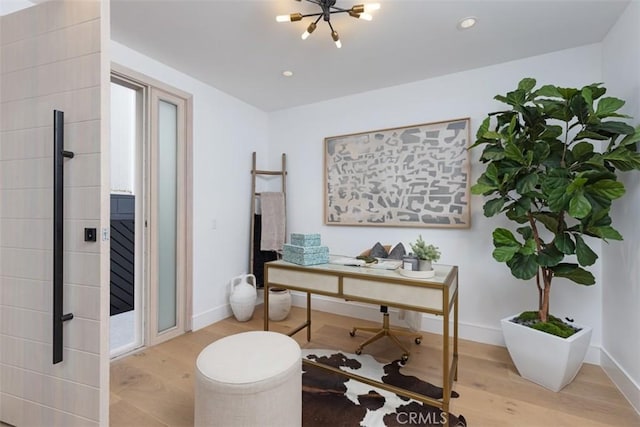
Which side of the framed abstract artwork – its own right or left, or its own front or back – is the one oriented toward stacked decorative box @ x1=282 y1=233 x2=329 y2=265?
front

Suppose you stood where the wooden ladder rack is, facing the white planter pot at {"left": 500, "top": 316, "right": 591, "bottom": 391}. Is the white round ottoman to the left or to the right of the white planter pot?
right

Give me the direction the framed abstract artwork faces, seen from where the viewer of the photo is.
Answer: facing the viewer and to the left of the viewer

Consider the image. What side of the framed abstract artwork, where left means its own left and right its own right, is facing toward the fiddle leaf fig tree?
left

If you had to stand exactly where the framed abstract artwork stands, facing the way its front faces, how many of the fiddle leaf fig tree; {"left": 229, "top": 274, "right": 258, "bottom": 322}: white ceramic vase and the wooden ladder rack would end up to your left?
1

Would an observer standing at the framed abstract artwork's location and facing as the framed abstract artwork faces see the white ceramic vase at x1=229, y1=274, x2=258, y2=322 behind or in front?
in front

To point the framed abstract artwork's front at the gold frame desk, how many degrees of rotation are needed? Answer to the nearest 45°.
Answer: approximately 45° to its left

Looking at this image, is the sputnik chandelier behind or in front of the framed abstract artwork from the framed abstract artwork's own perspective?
in front

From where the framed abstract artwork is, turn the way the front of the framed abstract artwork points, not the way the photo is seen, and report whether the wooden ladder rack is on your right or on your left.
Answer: on your right

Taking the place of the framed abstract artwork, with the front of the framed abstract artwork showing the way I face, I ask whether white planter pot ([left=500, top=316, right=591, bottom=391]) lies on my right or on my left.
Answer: on my left
